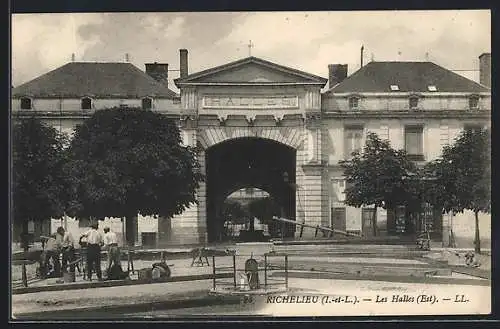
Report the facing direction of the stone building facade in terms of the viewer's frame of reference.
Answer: facing the viewer

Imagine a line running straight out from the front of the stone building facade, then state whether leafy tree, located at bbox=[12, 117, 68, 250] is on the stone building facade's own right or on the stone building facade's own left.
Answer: on the stone building facade's own right

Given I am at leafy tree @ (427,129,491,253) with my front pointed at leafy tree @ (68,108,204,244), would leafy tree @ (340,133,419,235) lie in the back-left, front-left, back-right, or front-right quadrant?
front-right

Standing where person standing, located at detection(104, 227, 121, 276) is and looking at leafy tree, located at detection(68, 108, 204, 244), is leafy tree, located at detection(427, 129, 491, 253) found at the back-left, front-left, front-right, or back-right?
front-right
